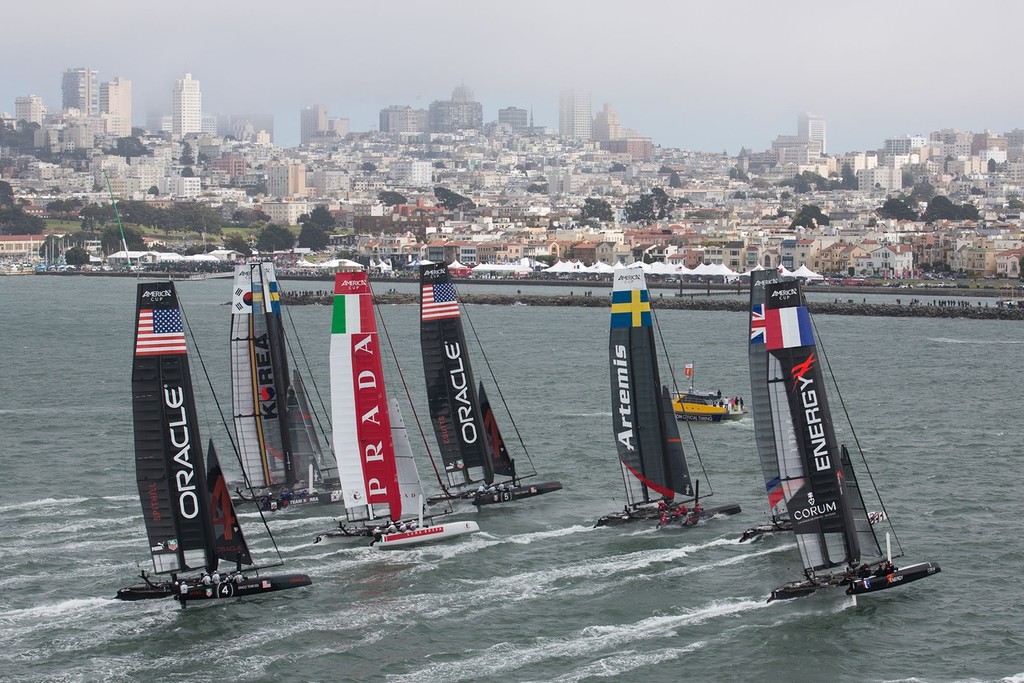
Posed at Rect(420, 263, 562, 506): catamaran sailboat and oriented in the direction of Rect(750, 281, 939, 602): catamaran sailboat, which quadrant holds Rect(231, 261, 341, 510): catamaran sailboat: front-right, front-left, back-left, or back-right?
back-right

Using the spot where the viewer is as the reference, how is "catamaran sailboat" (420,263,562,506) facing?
facing away from the viewer and to the right of the viewer

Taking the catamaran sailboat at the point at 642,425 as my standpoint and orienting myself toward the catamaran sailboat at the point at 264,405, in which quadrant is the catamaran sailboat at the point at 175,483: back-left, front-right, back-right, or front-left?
front-left

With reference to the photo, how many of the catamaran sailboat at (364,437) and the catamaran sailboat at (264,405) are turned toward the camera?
0

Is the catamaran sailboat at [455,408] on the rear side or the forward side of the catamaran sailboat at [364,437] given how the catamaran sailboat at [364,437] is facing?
on the forward side

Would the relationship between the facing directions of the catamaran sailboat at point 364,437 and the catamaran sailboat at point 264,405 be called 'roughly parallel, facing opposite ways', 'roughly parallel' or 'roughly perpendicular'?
roughly parallel

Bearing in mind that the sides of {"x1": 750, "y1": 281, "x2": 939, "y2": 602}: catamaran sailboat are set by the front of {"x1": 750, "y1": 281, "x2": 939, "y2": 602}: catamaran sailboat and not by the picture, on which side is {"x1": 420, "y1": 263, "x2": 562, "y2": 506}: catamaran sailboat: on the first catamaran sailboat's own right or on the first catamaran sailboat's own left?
on the first catamaran sailboat's own left

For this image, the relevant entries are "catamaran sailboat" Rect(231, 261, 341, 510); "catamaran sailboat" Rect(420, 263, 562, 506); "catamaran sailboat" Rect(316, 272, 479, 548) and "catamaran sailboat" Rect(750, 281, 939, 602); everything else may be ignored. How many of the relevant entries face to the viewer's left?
0

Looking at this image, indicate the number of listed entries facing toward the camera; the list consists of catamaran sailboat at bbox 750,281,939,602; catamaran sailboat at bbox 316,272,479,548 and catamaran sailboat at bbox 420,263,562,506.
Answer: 0

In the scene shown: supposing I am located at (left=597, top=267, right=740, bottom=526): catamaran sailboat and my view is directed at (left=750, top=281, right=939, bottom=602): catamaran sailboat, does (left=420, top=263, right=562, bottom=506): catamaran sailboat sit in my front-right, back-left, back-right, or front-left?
back-right

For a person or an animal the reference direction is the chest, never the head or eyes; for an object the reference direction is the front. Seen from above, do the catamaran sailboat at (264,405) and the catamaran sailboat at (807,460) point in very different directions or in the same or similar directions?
same or similar directions
